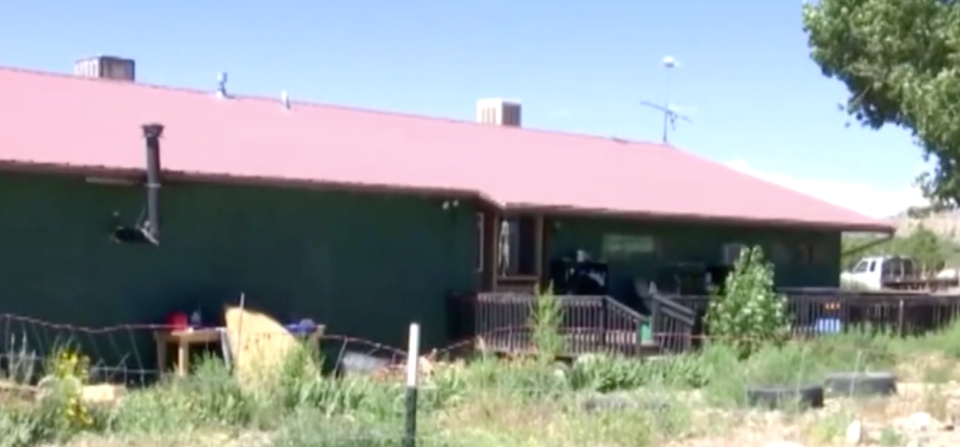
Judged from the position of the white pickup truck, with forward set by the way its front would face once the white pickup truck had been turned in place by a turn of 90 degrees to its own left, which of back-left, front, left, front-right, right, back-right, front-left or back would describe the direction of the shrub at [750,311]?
front

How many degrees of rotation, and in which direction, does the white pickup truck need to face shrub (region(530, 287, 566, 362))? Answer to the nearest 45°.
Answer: approximately 90° to its left

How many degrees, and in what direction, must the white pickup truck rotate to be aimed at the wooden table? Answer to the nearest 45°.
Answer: approximately 90° to its left

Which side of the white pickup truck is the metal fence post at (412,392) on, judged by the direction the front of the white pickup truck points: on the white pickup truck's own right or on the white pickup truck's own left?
on the white pickup truck's own left

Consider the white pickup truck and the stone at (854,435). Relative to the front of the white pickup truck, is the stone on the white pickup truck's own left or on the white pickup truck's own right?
on the white pickup truck's own left

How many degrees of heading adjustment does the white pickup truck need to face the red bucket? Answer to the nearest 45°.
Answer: approximately 90° to its left

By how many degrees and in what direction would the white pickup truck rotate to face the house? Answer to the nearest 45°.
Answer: approximately 90° to its left

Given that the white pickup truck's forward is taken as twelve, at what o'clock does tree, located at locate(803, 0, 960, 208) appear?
The tree is roughly at 9 o'clock from the white pickup truck.

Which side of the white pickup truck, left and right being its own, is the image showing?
left

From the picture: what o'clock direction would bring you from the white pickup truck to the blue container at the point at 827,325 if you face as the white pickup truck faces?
The blue container is roughly at 9 o'clock from the white pickup truck.

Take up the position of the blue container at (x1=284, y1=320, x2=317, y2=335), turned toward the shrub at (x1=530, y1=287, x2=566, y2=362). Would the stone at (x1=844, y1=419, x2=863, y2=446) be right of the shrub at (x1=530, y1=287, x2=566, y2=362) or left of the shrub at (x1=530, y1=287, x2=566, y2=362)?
right

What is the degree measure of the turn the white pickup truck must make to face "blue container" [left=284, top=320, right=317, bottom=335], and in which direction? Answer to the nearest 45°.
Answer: approximately 90° to its left

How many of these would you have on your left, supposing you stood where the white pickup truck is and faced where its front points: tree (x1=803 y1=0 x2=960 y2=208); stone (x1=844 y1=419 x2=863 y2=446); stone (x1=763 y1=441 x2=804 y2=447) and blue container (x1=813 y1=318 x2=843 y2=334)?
4
